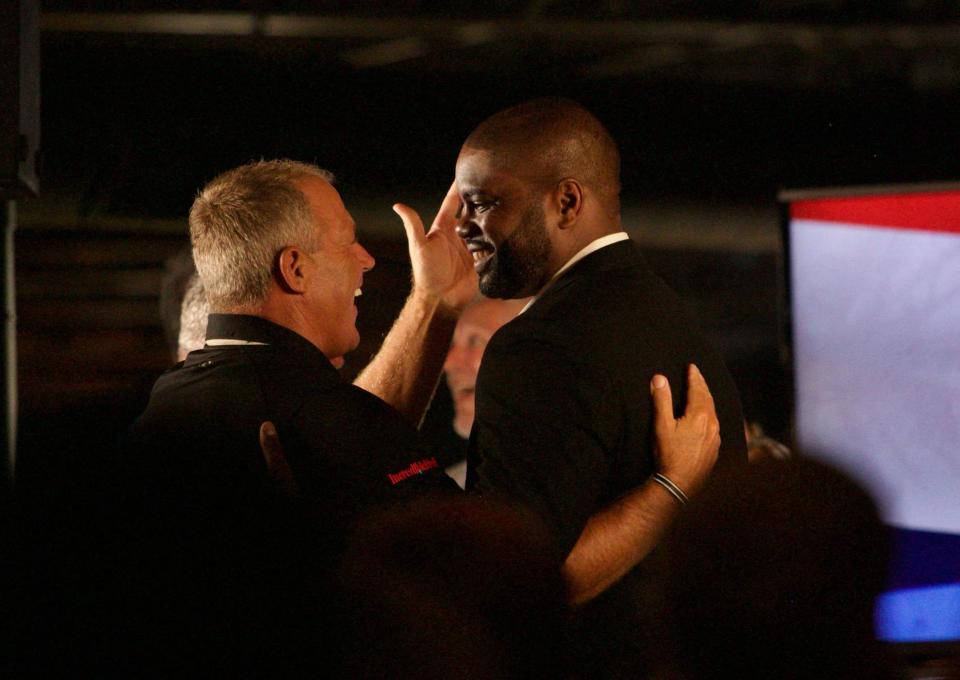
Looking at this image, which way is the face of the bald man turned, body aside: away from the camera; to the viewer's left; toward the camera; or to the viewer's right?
to the viewer's left

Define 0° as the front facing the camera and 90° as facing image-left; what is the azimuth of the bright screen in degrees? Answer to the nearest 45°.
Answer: approximately 0°
